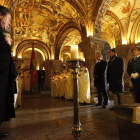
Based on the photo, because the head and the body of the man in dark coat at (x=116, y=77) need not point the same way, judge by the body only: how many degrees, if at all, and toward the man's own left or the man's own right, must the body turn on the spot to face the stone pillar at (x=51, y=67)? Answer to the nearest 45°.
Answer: approximately 45° to the man's own right

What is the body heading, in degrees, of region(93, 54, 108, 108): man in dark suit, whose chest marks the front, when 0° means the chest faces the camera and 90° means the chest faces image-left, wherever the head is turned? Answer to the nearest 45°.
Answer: approximately 45°

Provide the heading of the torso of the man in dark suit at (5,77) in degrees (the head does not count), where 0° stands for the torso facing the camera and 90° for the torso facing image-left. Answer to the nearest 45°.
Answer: approximately 270°

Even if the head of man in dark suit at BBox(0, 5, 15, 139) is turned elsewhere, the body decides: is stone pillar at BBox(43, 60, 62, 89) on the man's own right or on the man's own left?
on the man's own left

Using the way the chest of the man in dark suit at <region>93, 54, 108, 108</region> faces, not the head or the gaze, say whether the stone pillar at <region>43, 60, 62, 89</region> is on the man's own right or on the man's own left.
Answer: on the man's own right

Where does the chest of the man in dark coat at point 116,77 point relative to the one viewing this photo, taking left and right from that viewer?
facing to the left of the viewer

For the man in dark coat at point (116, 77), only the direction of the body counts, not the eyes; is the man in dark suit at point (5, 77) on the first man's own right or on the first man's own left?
on the first man's own left

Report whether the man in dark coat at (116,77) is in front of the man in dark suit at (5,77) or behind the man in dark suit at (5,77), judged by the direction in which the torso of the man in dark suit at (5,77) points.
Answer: in front
